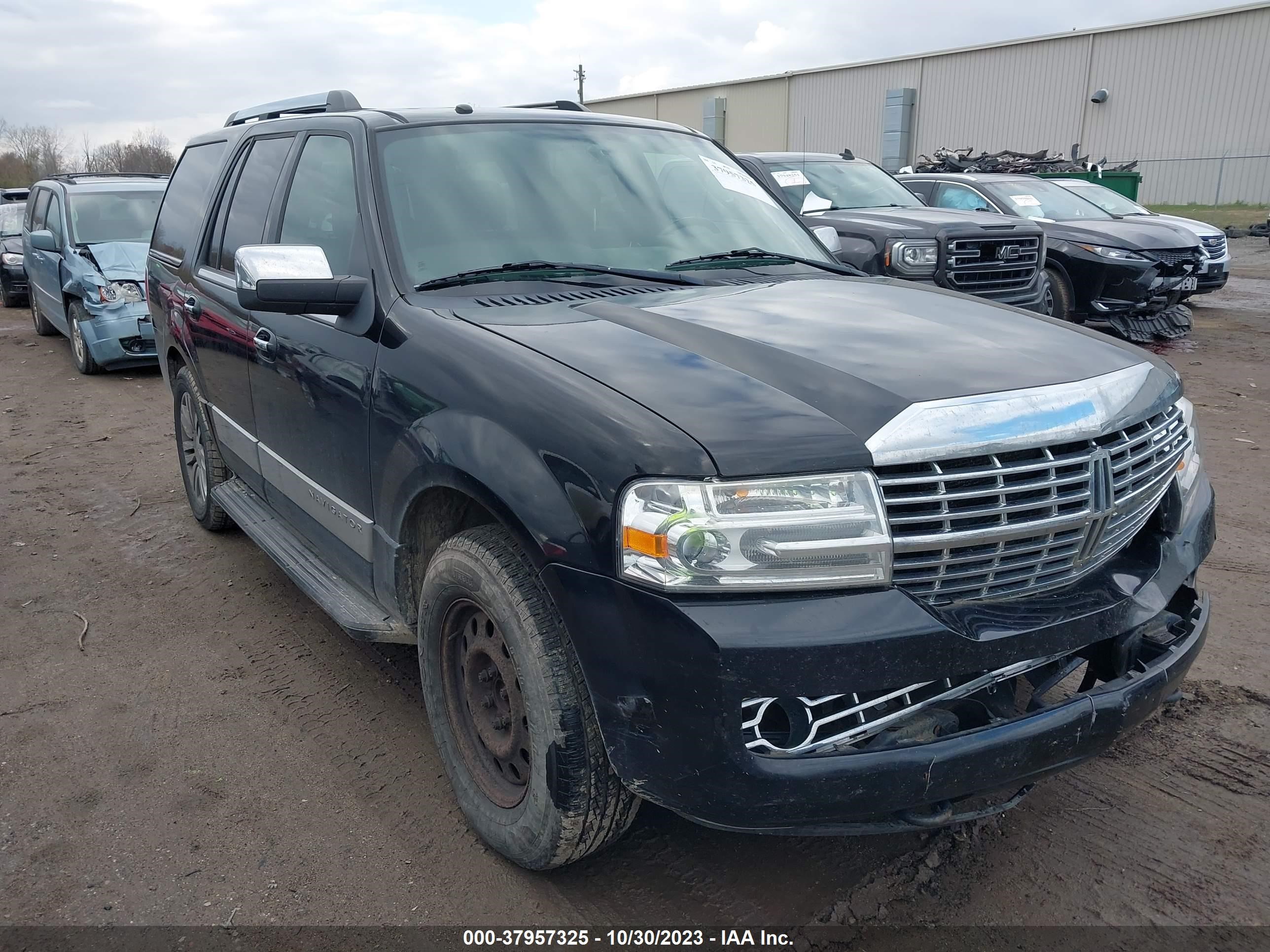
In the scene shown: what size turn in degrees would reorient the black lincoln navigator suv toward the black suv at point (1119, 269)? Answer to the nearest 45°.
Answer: approximately 90° to its left

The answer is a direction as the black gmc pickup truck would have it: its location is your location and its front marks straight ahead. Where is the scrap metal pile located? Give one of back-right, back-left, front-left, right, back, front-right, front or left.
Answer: back-left

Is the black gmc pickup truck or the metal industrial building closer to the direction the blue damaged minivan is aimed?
the black gmc pickup truck

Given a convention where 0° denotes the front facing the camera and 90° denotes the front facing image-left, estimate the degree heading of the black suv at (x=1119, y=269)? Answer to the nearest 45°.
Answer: approximately 315°

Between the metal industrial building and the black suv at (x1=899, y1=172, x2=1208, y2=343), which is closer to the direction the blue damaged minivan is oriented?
the black suv

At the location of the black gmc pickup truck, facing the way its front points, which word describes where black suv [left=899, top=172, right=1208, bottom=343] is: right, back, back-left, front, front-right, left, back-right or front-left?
left

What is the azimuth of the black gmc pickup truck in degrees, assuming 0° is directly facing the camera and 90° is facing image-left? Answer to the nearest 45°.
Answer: approximately 315°

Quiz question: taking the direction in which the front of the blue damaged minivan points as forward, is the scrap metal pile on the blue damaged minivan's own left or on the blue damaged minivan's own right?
on the blue damaged minivan's own left

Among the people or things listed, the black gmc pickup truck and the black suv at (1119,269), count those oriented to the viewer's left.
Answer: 0

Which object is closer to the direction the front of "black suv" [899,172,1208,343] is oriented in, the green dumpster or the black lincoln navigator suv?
the black lincoln navigator suv

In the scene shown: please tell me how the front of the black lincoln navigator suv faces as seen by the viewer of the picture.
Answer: facing the viewer and to the right of the viewer

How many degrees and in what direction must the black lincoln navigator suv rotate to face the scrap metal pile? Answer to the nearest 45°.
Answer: approximately 135° to its left

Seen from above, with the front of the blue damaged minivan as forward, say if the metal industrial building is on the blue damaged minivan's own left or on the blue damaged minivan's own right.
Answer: on the blue damaged minivan's own left

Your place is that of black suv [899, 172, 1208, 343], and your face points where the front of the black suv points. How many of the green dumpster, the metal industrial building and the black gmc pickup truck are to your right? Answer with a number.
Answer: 1
